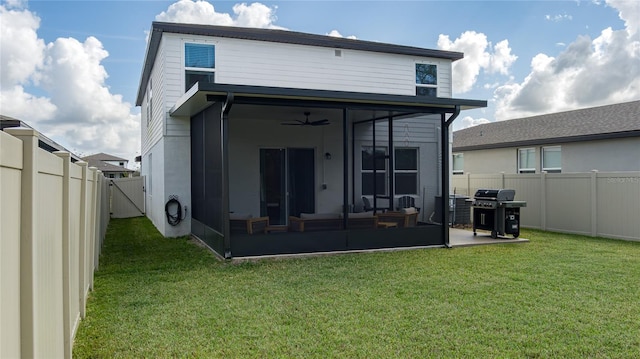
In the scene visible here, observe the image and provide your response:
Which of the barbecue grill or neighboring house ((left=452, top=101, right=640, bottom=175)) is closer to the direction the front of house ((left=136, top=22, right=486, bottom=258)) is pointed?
the neighboring house

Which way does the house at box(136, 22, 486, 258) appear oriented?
away from the camera

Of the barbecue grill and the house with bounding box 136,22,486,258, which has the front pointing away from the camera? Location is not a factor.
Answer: the house

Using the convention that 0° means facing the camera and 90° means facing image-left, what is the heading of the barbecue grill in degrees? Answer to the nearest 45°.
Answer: approximately 45°

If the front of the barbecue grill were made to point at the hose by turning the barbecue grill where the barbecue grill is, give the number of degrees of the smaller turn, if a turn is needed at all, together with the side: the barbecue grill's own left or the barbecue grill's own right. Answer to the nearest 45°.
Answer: approximately 45° to the barbecue grill's own right

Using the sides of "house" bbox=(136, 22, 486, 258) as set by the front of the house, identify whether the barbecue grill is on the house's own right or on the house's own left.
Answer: on the house's own right

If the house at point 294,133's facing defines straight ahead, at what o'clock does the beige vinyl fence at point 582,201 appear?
The beige vinyl fence is roughly at 3 o'clock from the house.

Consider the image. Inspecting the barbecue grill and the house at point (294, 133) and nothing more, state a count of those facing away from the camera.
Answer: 1

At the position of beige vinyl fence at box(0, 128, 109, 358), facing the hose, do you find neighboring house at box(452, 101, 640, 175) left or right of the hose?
right
